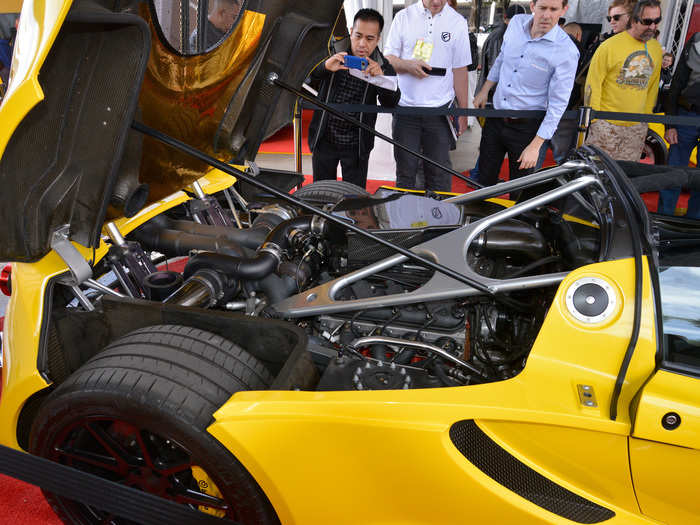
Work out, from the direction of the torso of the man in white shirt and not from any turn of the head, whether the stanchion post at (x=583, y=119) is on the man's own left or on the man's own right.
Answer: on the man's own left

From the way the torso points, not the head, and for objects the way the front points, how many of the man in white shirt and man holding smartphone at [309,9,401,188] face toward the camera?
2

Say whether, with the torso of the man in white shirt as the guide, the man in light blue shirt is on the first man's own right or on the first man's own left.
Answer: on the first man's own left

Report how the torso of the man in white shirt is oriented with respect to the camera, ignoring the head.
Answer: toward the camera

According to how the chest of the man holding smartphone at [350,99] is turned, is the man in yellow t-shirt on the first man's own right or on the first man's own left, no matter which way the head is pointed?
on the first man's own left

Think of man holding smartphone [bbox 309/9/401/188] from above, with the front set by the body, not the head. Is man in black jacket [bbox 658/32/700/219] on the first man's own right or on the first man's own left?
on the first man's own left

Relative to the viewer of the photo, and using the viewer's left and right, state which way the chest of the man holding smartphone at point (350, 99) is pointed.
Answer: facing the viewer

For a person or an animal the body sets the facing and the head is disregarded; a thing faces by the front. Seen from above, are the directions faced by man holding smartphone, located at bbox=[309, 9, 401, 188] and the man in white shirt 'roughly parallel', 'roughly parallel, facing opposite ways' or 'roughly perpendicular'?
roughly parallel
